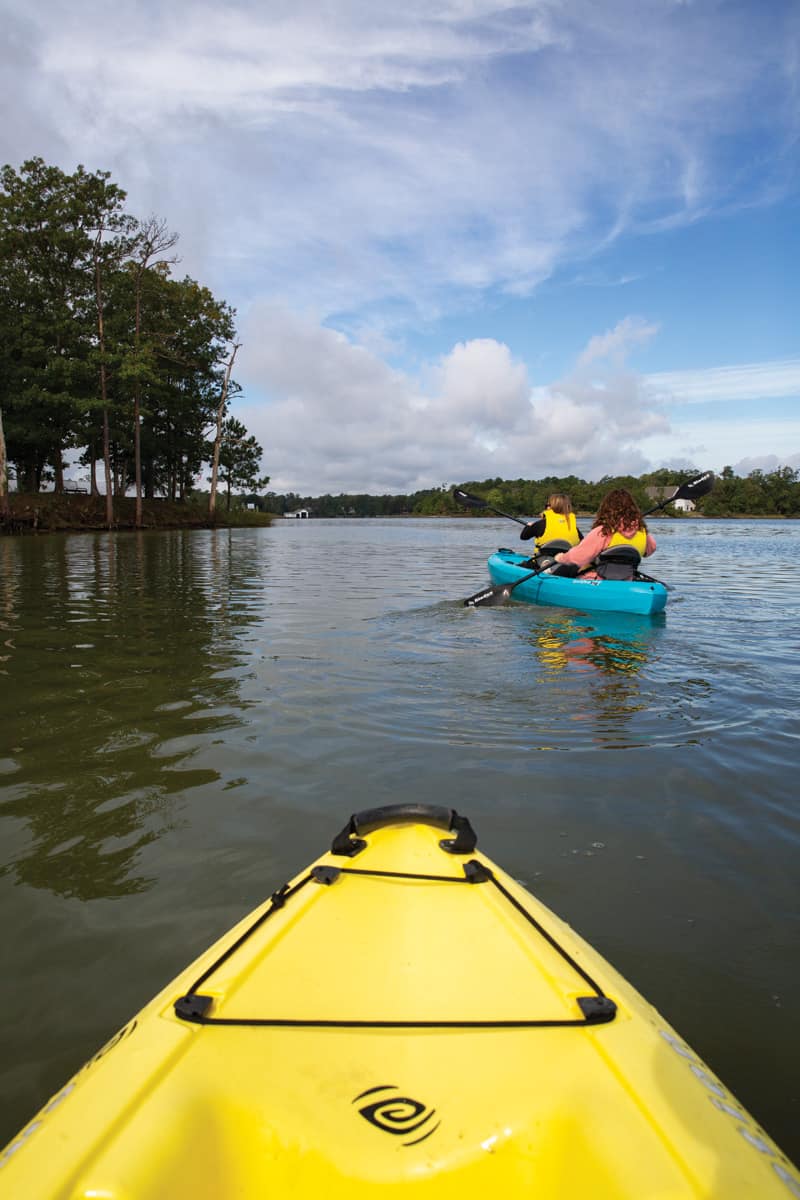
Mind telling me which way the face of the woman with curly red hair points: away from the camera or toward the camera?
away from the camera

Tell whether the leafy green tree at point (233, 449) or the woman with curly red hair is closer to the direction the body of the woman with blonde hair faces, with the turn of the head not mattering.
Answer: the leafy green tree

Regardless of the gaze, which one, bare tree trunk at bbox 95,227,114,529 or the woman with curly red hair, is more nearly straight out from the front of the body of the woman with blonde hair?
the bare tree trunk

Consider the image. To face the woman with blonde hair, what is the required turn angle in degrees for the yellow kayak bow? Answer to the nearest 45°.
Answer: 0° — it already faces them

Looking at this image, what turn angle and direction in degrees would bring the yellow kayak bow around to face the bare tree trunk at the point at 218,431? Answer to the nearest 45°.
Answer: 0° — it already faces it

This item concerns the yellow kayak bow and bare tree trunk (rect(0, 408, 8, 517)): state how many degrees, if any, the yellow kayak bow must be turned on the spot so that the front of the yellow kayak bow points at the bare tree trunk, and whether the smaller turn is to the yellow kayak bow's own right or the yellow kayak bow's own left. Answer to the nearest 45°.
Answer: approximately 45° to the yellow kayak bow's own left

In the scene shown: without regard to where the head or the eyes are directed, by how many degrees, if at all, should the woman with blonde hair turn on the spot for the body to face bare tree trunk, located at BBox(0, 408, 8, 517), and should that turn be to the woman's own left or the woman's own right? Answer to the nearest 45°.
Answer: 0° — they already face it

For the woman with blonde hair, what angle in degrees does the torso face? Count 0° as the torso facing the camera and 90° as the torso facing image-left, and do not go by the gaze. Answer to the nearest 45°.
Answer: approximately 135°

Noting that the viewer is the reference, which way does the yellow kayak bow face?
facing away from the viewer

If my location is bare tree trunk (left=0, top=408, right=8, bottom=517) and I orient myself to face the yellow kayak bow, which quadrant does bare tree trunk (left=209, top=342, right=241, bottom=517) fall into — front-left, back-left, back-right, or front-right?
back-left
